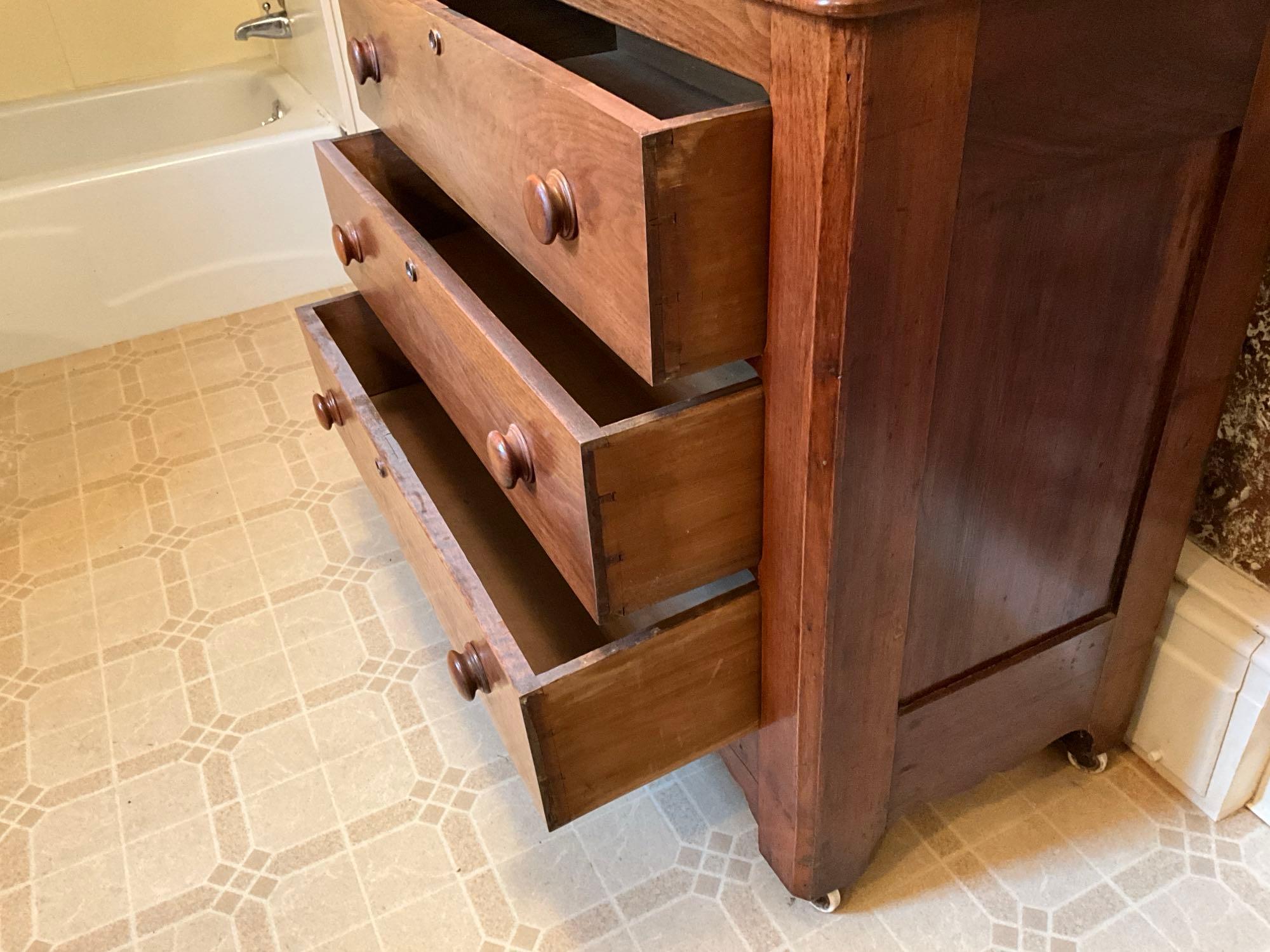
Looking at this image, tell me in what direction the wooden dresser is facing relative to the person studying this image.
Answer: facing the viewer and to the left of the viewer
